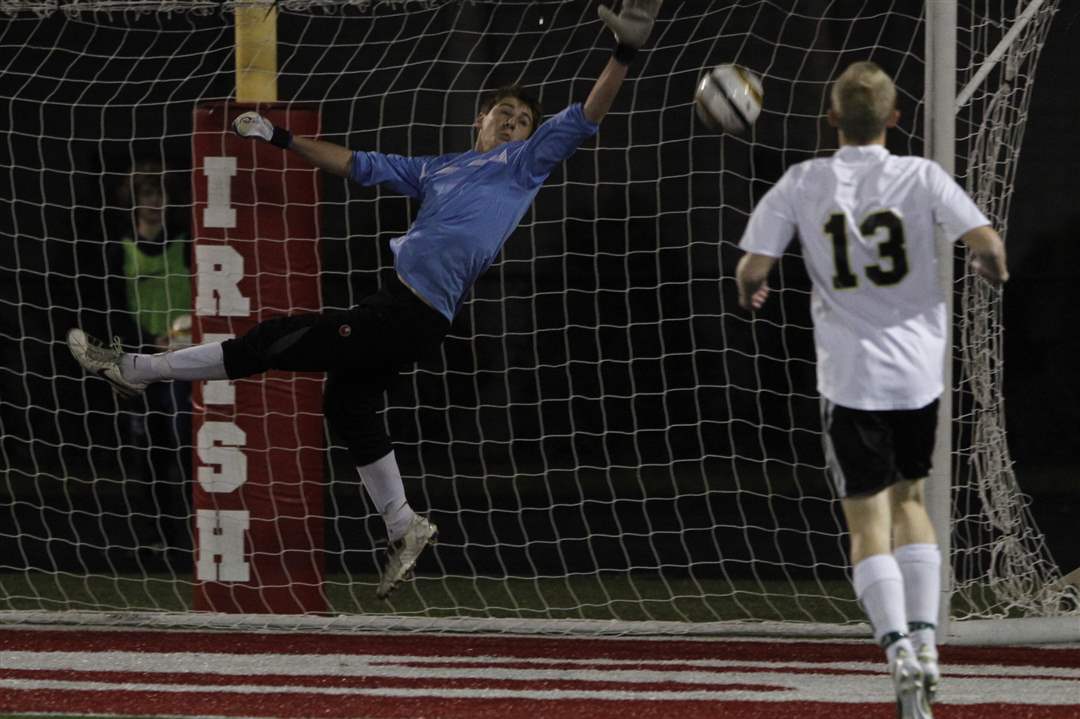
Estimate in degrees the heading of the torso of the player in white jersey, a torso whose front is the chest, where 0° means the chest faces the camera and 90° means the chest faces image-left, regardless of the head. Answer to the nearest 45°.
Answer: approximately 180°

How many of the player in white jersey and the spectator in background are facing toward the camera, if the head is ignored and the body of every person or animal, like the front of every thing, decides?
1

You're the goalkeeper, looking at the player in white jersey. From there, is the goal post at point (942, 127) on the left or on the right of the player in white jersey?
left

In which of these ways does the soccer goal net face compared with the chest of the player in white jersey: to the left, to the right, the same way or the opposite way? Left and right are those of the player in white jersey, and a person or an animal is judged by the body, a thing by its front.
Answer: the opposite way

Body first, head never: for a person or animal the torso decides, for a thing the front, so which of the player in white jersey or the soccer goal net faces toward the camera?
the soccer goal net

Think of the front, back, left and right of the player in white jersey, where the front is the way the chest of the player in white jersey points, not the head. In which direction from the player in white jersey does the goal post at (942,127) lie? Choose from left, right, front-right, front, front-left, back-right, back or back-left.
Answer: front

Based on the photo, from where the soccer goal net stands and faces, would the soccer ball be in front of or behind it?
in front

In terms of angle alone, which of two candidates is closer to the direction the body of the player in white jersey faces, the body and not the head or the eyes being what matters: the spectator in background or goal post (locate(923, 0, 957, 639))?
the goal post

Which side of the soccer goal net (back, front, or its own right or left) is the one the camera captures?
front

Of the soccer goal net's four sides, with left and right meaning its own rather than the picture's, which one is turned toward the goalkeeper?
front

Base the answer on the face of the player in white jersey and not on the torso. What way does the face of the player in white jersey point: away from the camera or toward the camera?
away from the camera

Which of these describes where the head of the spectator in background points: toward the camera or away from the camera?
toward the camera
